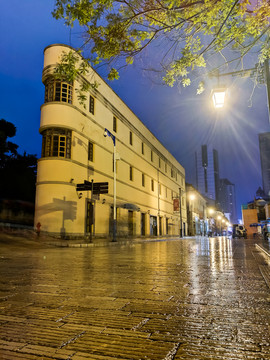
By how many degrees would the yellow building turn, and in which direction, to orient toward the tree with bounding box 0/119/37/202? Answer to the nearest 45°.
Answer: approximately 180°

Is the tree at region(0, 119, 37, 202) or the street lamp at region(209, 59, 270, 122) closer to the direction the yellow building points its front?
the street lamp

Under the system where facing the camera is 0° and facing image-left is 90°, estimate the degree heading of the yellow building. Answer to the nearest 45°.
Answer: approximately 315°

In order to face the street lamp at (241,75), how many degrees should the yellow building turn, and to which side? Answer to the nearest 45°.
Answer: approximately 45° to its right
